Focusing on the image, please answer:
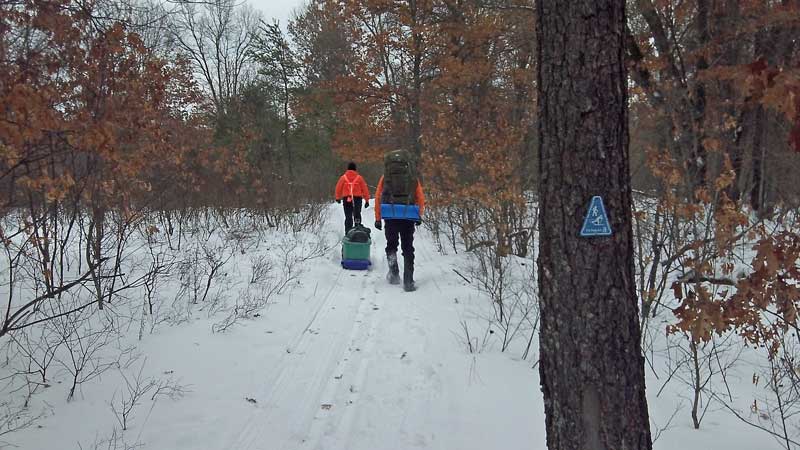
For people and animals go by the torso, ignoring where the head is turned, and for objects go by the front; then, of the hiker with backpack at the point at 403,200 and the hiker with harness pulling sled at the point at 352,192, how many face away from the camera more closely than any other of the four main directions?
2

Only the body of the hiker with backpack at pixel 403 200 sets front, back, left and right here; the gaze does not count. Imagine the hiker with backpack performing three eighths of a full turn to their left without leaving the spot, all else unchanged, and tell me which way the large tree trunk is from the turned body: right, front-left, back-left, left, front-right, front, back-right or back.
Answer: front-left

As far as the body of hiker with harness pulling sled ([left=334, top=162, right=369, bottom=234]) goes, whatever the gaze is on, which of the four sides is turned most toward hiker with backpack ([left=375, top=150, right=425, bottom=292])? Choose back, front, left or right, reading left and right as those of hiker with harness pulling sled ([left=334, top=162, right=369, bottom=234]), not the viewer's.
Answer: back

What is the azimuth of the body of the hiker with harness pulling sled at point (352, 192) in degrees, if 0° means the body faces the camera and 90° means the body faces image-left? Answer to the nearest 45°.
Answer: approximately 180°

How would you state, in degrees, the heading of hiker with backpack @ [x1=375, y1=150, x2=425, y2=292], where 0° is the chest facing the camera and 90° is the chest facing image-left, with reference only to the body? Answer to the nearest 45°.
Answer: approximately 180°

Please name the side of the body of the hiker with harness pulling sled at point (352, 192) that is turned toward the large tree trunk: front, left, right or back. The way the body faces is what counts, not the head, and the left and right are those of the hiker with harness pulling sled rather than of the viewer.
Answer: back
